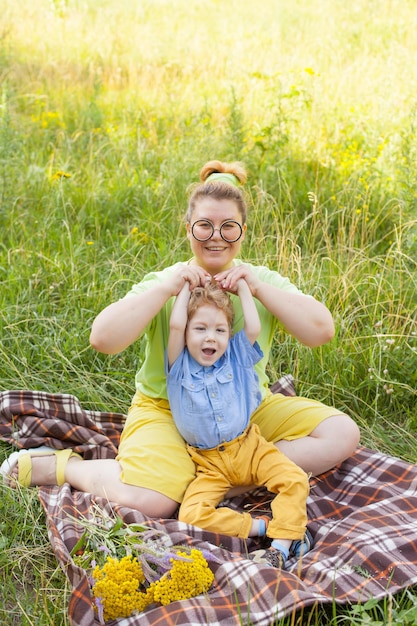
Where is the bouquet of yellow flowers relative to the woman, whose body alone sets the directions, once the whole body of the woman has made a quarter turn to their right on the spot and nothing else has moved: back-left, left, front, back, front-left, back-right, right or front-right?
left

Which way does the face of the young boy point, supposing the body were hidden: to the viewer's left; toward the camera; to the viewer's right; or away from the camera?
toward the camera

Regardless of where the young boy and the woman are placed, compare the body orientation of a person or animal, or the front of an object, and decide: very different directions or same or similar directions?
same or similar directions

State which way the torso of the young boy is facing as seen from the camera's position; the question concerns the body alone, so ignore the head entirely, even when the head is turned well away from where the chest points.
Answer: toward the camera

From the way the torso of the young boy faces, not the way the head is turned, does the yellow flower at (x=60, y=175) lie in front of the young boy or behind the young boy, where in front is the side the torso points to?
behind

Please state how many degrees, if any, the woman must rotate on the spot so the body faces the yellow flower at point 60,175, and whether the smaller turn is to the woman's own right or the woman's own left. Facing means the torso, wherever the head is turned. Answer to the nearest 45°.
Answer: approximately 180°

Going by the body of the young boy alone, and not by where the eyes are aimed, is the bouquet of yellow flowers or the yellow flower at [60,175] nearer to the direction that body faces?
the bouquet of yellow flowers

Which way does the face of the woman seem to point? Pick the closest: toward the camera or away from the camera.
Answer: toward the camera

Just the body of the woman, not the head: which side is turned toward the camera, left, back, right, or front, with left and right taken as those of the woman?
front

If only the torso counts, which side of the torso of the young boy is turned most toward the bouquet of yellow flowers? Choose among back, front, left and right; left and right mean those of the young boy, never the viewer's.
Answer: front
